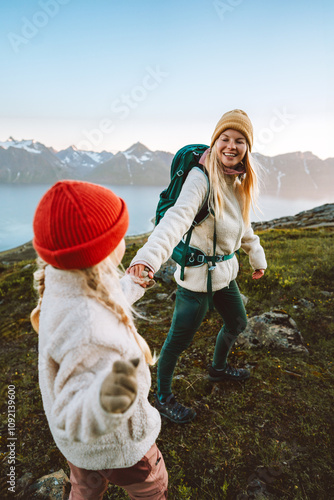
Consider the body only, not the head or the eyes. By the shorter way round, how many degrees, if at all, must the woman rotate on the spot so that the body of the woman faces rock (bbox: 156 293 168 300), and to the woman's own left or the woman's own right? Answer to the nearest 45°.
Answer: approximately 135° to the woman's own left

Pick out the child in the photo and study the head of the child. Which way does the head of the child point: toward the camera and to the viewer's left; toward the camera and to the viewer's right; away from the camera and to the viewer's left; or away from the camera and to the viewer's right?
away from the camera and to the viewer's right

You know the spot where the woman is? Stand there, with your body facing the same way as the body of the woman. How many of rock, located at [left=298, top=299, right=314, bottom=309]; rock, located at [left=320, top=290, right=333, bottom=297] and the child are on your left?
2

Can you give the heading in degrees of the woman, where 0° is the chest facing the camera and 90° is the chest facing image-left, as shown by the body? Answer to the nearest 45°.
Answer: approximately 315°

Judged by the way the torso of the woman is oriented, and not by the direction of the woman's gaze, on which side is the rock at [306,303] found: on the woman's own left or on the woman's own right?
on the woman's own left

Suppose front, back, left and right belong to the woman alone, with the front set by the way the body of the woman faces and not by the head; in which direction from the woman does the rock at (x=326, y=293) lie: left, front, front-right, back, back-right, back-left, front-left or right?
left

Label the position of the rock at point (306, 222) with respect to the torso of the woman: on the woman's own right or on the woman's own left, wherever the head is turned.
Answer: on the woman's own left
